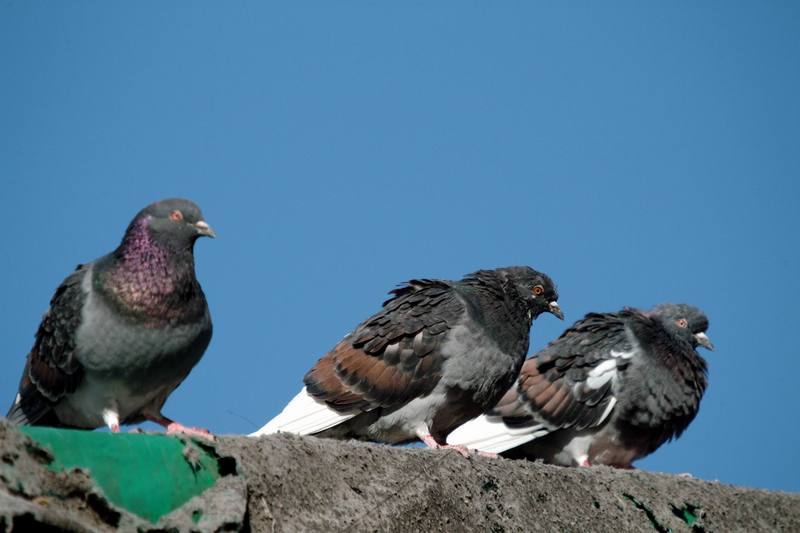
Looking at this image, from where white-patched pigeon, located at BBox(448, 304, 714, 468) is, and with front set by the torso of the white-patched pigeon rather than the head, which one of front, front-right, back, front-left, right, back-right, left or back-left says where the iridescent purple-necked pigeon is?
back-right

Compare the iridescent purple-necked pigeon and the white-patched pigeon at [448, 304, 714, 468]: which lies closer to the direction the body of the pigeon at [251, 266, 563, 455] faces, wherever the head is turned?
the white-patched pigeon

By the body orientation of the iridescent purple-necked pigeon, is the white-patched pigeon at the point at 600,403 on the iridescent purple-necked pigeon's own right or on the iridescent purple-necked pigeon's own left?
on the iridescent purple-necked pigeon's own left

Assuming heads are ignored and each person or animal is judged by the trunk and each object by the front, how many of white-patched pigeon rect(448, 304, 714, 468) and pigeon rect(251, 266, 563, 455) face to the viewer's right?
2

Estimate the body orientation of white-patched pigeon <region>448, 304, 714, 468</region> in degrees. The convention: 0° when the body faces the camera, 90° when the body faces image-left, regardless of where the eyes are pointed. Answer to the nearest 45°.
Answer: approximately 270°

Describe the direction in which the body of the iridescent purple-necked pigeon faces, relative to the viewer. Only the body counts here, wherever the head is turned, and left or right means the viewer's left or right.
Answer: facing the viewer and to the right of the viewer

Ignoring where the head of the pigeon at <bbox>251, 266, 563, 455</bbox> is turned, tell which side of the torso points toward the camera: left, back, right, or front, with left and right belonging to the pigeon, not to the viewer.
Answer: right

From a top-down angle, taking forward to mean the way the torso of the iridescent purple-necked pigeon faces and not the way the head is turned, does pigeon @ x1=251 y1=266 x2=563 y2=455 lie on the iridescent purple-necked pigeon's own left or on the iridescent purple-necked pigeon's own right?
on the iridescent purple-necked pigeon's own left
